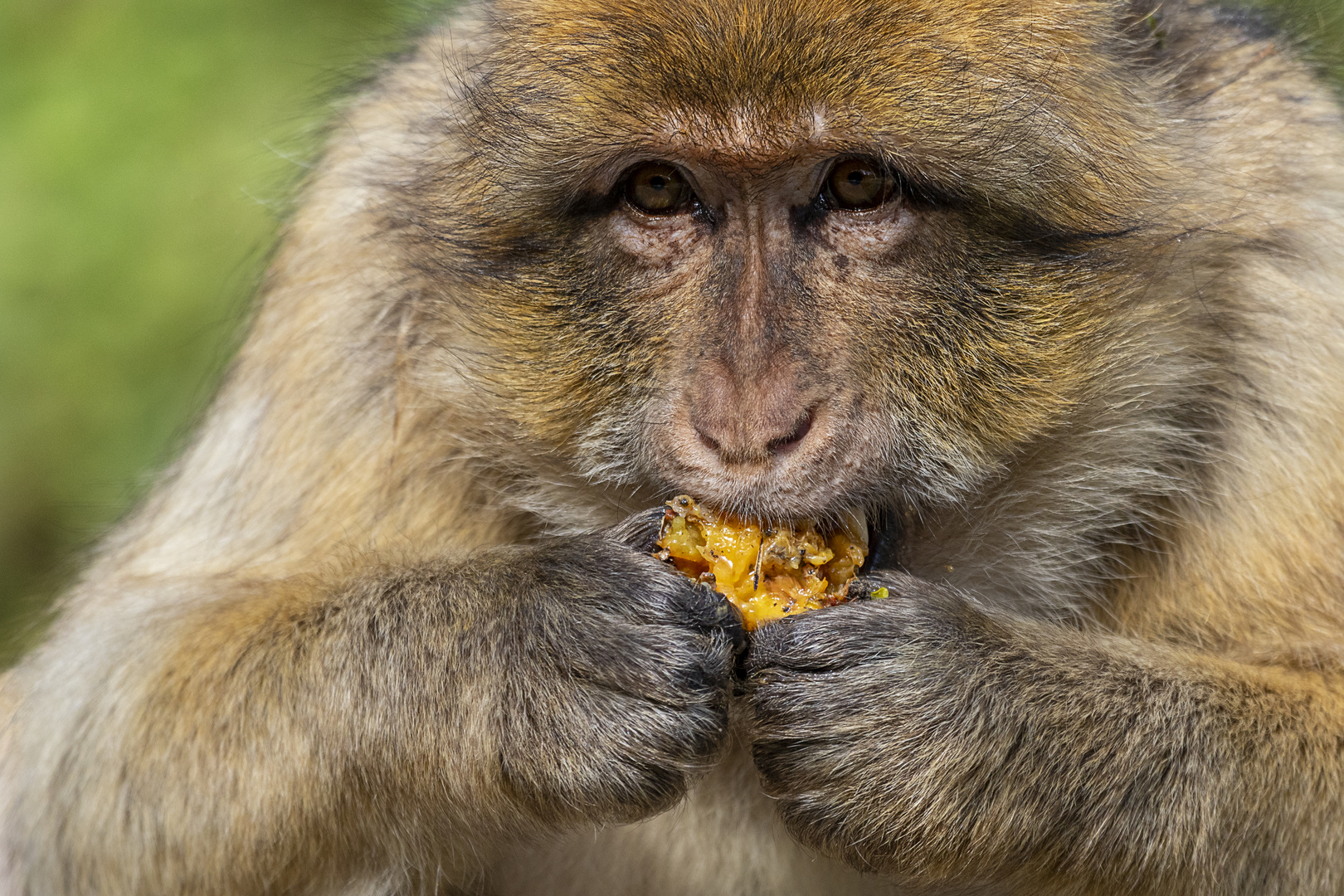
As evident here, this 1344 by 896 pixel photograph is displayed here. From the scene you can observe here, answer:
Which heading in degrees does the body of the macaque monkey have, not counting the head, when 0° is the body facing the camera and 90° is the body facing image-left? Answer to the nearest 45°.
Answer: approximately 0°
